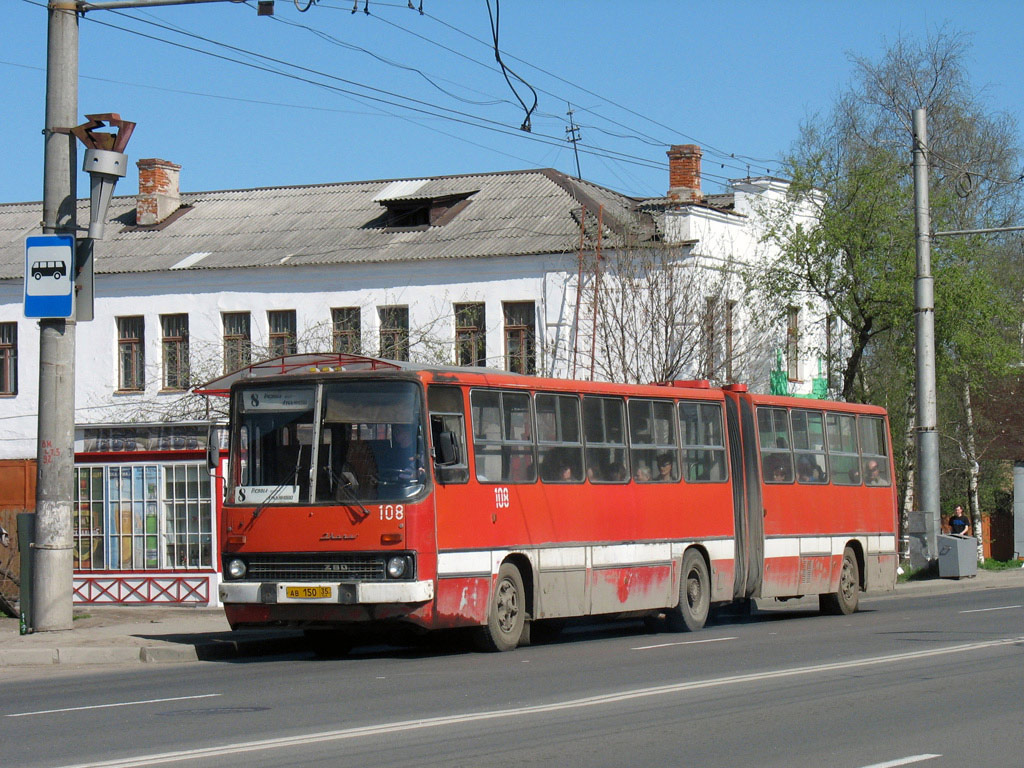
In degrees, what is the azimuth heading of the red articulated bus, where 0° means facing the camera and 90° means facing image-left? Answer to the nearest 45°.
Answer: approximately 45°

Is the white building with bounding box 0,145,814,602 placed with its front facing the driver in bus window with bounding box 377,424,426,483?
yes

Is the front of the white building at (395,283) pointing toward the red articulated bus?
yes

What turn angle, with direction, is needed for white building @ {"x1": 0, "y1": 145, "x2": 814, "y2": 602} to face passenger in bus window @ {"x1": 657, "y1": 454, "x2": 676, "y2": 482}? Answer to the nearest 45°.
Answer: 0° — it already faces them

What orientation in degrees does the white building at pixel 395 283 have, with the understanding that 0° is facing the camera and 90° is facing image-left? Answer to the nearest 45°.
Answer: approximately 0°

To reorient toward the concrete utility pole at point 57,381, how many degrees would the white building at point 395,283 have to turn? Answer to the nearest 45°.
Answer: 0° — it already faces it
